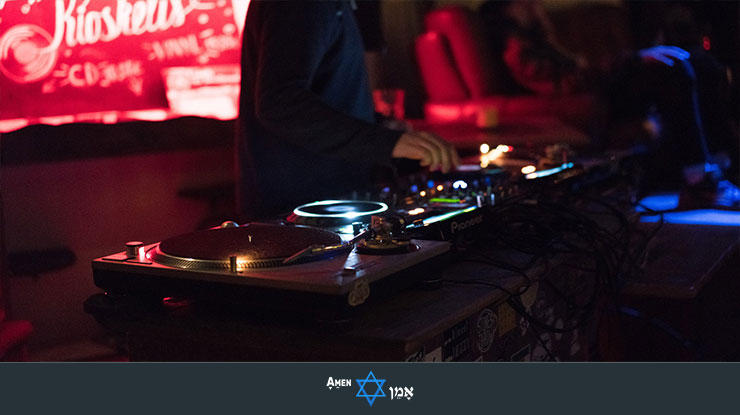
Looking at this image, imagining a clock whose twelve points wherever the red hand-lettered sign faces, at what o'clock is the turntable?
The turntable is roughly at 12 o'clock from the red hand-lettered sign.

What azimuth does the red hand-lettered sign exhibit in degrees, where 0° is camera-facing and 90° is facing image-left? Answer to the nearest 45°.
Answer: approximately 0°

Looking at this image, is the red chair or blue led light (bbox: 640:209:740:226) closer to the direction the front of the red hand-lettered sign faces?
the blue led light

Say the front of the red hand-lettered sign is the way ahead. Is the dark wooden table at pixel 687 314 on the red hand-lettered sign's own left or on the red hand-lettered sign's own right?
on the red hand-lettered sign's own left

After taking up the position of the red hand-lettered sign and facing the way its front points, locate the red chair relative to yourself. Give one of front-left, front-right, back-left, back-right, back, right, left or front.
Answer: back-left

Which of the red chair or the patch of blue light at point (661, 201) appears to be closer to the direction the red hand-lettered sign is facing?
the patch of blue light

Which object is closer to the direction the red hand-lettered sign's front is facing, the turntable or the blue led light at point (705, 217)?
the turntable

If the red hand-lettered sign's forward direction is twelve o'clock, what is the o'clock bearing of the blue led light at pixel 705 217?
The blue led light is roughly at 10 o'clock from the red hand-lettered sign.

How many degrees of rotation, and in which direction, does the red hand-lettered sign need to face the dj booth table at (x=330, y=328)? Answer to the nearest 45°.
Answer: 0° — it already faces it

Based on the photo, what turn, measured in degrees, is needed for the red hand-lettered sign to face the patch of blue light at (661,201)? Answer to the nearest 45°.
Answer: approximately 90° to its left
